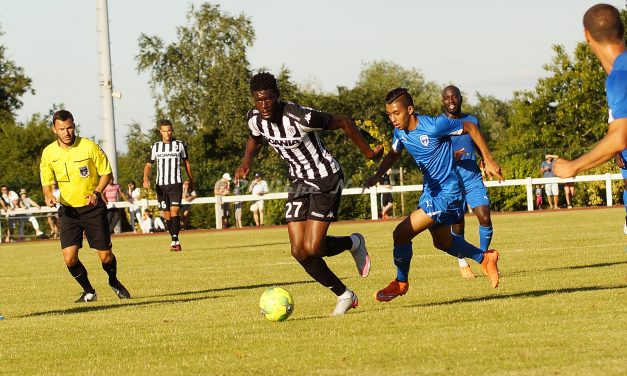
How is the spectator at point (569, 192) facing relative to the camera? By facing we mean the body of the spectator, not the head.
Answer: toward the camera

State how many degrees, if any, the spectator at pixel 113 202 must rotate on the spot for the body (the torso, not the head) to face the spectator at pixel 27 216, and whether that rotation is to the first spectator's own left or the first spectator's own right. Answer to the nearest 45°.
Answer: approximately 135° to the first spectator's own right

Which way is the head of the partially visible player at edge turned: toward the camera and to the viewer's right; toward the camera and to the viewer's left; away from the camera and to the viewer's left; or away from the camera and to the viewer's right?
away from the camera and to the viewer's left

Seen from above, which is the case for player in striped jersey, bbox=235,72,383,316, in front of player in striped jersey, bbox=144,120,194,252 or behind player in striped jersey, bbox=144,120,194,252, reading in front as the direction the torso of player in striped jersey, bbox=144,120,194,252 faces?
in front

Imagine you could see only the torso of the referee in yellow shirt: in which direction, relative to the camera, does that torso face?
toward the camera

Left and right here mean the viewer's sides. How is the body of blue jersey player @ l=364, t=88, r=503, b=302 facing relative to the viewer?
facing the viewer and to the left of the viewer

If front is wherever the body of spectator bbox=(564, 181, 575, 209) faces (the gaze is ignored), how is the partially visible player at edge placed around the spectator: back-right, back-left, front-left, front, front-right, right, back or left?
front

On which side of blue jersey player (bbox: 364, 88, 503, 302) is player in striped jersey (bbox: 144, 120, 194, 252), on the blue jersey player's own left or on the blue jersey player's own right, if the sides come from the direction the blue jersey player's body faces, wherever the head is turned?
on the blue jersey player's own right

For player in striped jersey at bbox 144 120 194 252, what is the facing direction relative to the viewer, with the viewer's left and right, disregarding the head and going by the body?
facing the viewer

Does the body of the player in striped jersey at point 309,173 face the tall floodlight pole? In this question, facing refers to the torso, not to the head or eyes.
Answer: no
